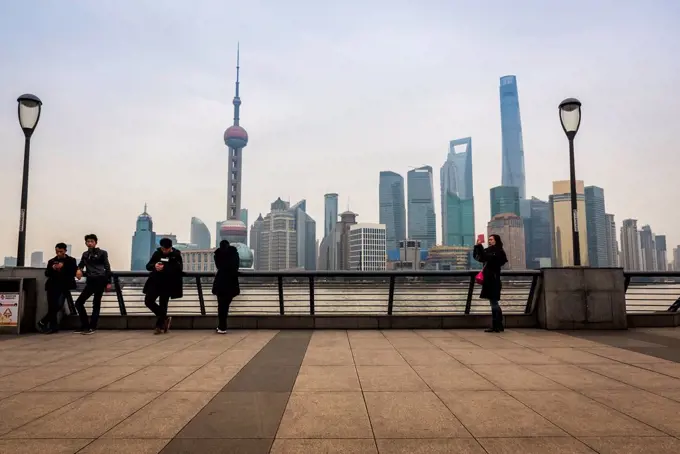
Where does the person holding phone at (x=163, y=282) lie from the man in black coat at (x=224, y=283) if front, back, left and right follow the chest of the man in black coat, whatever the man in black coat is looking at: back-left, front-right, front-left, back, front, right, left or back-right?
left

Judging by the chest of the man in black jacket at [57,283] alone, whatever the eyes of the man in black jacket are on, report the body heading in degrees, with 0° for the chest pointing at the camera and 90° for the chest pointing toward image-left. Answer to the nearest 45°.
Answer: approximately 45°

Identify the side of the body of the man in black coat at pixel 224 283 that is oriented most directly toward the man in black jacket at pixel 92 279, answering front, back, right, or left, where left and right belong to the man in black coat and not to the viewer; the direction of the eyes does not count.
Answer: left

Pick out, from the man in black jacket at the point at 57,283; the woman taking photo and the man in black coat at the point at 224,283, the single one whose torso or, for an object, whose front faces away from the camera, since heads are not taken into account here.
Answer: the man in black coat

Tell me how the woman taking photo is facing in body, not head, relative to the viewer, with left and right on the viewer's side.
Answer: facing to the left of the viewer

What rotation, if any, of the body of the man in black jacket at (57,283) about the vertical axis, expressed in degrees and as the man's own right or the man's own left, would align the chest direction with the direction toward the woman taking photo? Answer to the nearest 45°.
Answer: approximately 90° to the man's own left

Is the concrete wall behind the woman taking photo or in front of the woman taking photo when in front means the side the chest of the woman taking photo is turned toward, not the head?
behind

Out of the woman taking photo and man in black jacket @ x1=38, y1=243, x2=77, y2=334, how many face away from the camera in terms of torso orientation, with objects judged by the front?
0

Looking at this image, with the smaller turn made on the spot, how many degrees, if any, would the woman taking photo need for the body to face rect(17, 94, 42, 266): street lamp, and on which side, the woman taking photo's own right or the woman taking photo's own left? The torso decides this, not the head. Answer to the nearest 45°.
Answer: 0° — they already face it

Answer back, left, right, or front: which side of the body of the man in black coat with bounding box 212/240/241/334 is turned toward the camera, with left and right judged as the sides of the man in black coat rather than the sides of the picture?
back

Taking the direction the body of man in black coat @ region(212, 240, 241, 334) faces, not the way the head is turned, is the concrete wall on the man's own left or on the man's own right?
on the man's own right

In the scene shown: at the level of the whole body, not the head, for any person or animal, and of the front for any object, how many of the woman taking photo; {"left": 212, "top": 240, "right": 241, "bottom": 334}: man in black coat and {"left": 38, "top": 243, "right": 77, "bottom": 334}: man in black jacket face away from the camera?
1

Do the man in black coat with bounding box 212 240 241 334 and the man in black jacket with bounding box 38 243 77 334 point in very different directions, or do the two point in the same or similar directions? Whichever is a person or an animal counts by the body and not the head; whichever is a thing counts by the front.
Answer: very different directions
